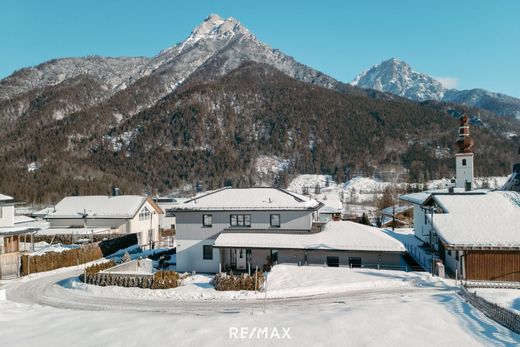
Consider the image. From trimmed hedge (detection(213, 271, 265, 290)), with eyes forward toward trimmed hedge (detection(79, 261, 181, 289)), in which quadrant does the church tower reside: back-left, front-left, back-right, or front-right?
back-right

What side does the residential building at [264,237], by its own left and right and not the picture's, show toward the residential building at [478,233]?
left

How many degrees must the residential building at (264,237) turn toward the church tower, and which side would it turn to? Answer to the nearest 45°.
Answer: approximately 135° to its left

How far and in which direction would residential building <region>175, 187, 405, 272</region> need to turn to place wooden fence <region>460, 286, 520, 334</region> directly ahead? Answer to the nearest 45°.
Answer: approximately 45° to its left

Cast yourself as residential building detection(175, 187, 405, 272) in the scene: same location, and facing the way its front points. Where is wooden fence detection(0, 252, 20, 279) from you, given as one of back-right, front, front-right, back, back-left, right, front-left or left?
right

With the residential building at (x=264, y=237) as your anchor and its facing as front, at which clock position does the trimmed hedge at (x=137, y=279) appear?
The trimmed hedge is roughly at 2 o'clock from the residential building.

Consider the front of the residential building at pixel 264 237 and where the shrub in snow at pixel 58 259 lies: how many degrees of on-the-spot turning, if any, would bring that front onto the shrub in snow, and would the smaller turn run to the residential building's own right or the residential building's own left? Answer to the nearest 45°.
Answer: approximately 90° to the residential building's own right

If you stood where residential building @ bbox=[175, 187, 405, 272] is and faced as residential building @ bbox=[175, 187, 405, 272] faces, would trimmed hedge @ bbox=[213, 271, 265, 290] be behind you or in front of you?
in front

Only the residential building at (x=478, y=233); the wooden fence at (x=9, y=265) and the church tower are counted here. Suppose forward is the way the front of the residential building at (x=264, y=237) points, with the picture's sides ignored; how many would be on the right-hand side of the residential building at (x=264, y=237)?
1

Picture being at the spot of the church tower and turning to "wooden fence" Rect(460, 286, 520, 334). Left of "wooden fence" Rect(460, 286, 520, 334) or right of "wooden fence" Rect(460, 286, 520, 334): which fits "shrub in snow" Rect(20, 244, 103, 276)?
right

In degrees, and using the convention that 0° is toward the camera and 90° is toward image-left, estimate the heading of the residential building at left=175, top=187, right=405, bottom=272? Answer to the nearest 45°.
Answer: approximately 0°

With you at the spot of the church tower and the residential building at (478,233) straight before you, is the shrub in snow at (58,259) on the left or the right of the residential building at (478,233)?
right
